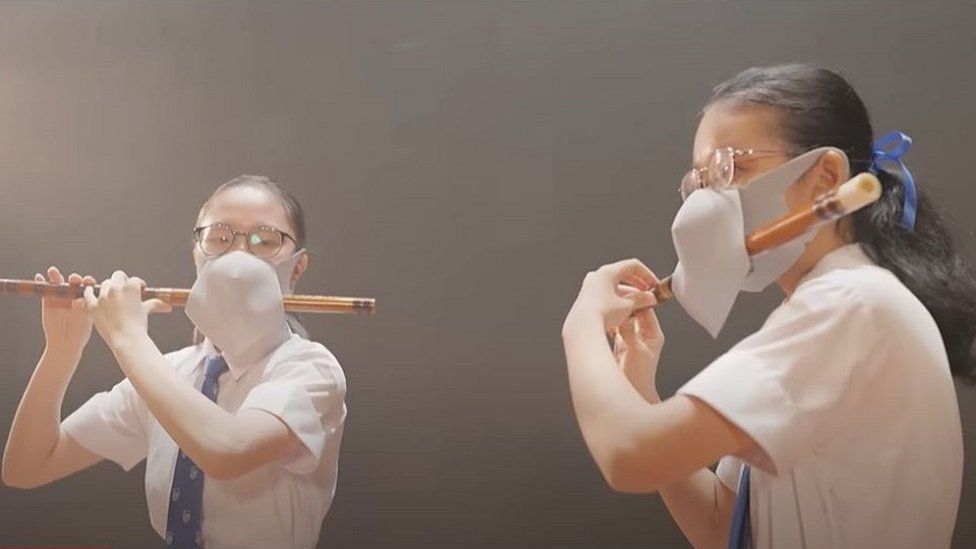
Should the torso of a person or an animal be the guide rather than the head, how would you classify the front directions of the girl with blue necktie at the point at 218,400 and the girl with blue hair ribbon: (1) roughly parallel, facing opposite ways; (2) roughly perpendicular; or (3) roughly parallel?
roughly perpendicular

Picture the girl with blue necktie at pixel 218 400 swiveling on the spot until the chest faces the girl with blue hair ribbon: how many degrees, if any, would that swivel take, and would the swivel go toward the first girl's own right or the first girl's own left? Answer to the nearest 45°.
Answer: approximately 90° to the first girl's own left

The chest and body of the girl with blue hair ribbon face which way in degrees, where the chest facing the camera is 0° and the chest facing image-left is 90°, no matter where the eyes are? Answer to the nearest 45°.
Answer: approximately 90°

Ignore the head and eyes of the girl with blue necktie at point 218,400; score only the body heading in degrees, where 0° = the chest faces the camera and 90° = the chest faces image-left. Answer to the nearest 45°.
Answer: approximately 45°

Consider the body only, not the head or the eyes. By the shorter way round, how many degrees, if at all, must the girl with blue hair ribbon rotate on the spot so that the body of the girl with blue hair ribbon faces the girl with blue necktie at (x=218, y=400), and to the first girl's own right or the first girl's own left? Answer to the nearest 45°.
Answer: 0° — they already face them
